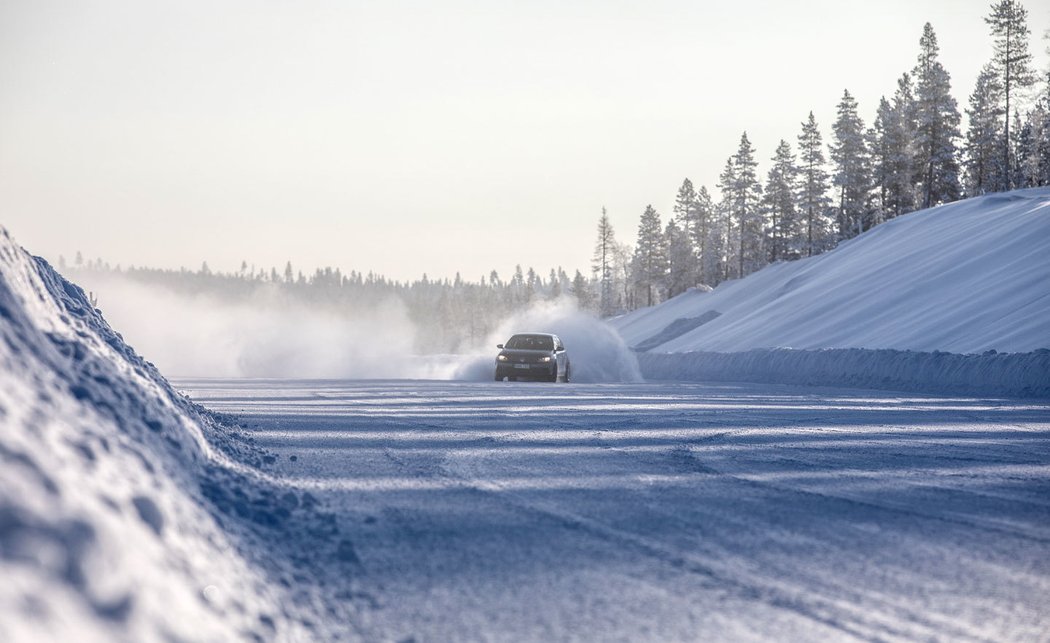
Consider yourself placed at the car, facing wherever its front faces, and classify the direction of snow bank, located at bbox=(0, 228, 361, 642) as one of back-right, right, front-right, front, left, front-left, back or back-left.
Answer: front

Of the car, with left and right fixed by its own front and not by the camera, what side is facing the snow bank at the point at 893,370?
left

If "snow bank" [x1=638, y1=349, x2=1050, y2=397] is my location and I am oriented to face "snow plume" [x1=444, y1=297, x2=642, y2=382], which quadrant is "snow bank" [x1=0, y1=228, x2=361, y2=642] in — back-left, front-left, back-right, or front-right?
back-left

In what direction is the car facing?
toward the camera

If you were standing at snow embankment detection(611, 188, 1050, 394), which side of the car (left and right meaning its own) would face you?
left

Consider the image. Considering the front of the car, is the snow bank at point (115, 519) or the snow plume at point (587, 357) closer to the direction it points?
the snow bank

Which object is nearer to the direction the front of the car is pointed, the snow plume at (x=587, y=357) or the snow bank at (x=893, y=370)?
the snow bank
